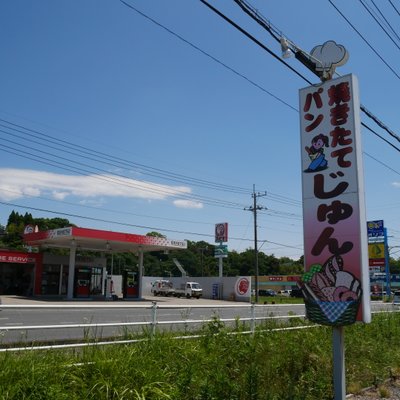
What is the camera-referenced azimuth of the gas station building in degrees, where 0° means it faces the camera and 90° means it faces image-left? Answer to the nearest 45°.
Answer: approximately 315°

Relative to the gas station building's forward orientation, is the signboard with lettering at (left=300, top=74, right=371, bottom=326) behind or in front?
in front
